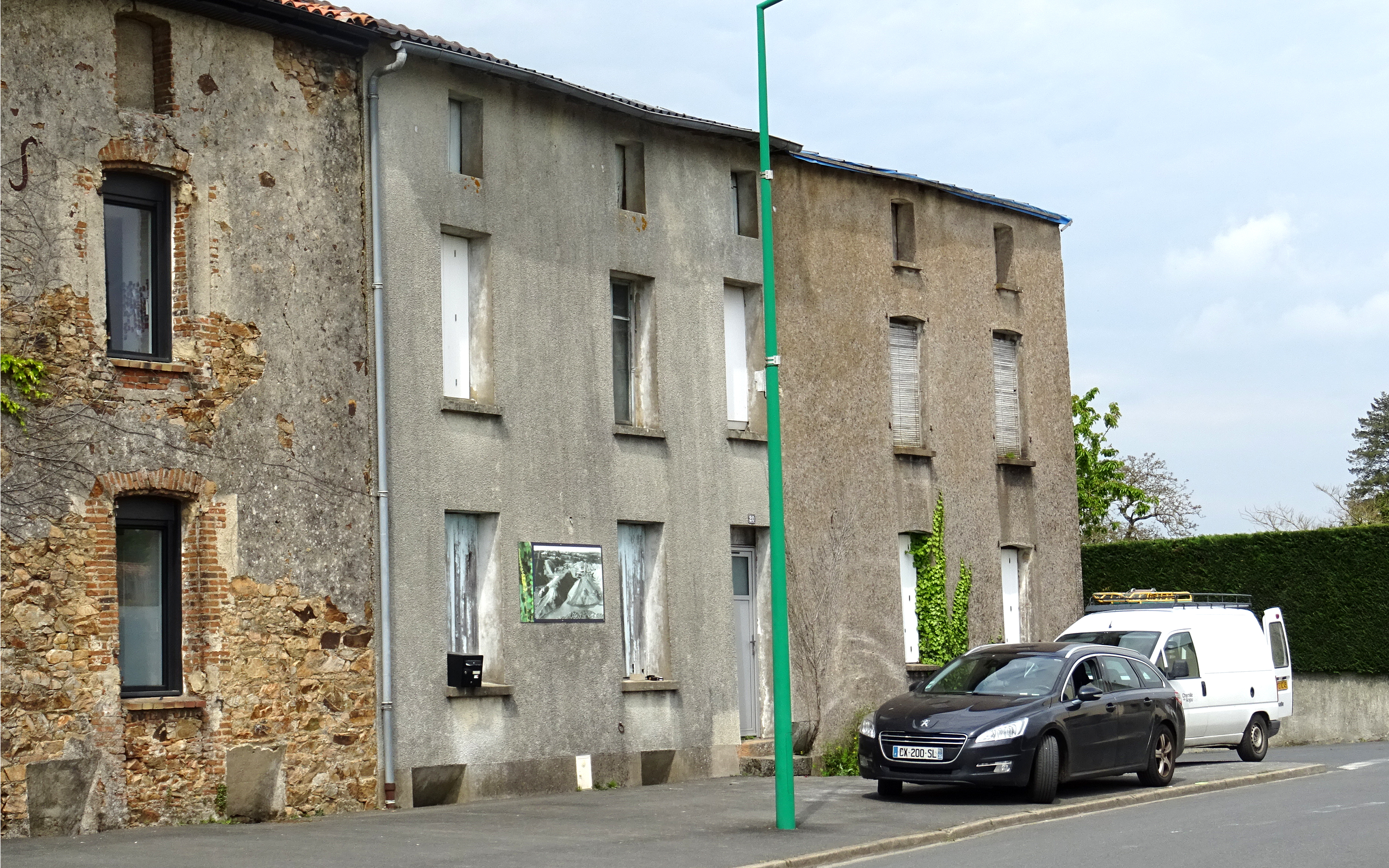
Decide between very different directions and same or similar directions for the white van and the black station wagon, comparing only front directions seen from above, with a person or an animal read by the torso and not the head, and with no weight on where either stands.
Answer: same or similar directions

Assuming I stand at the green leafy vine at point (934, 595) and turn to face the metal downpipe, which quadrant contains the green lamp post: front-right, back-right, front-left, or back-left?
front-left

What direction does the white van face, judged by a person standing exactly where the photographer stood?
facing the viewer and to the left of the viewer

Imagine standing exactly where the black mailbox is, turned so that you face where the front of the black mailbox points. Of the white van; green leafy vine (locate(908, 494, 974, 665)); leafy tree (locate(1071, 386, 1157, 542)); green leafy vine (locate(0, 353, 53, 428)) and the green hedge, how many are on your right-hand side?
1

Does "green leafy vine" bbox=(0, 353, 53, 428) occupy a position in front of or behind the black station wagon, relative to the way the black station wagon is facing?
in front

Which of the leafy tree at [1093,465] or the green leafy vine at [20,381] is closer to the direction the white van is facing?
the green leafy vine

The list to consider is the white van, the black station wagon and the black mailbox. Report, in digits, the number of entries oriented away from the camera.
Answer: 0

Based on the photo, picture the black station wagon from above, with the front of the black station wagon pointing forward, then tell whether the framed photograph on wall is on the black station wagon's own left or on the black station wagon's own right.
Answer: on the black station wagon's own right

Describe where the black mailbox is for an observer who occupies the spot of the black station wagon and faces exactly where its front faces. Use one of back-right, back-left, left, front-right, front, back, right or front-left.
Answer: front-right

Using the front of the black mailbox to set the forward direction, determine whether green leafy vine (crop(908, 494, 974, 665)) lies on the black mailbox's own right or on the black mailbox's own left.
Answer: on the black mailbox's own left

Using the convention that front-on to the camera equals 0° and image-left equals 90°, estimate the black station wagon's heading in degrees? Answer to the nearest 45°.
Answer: approximately 45°

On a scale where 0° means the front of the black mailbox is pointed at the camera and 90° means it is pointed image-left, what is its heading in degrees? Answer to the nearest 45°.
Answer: approximately 315°

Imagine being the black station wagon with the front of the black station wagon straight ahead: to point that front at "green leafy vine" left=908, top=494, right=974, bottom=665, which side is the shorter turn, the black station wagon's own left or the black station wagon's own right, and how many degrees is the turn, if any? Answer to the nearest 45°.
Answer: approximately 135° to the black station wagon's own right

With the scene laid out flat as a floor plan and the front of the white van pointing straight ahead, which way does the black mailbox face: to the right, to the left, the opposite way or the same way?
to the left

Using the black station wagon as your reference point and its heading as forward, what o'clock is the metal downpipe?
The metal downpipe is roughly at 1 o'clock from the black station wagon.

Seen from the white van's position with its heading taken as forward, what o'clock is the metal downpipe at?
The metal downpipe is roughly at 12 o'clock from the white van.

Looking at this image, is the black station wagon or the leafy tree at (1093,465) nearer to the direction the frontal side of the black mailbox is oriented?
the black station wagon

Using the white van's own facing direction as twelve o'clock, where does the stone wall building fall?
The stone wall building is roughly at 12 o'clock from the white van.

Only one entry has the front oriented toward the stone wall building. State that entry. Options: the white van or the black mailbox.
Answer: the white van
